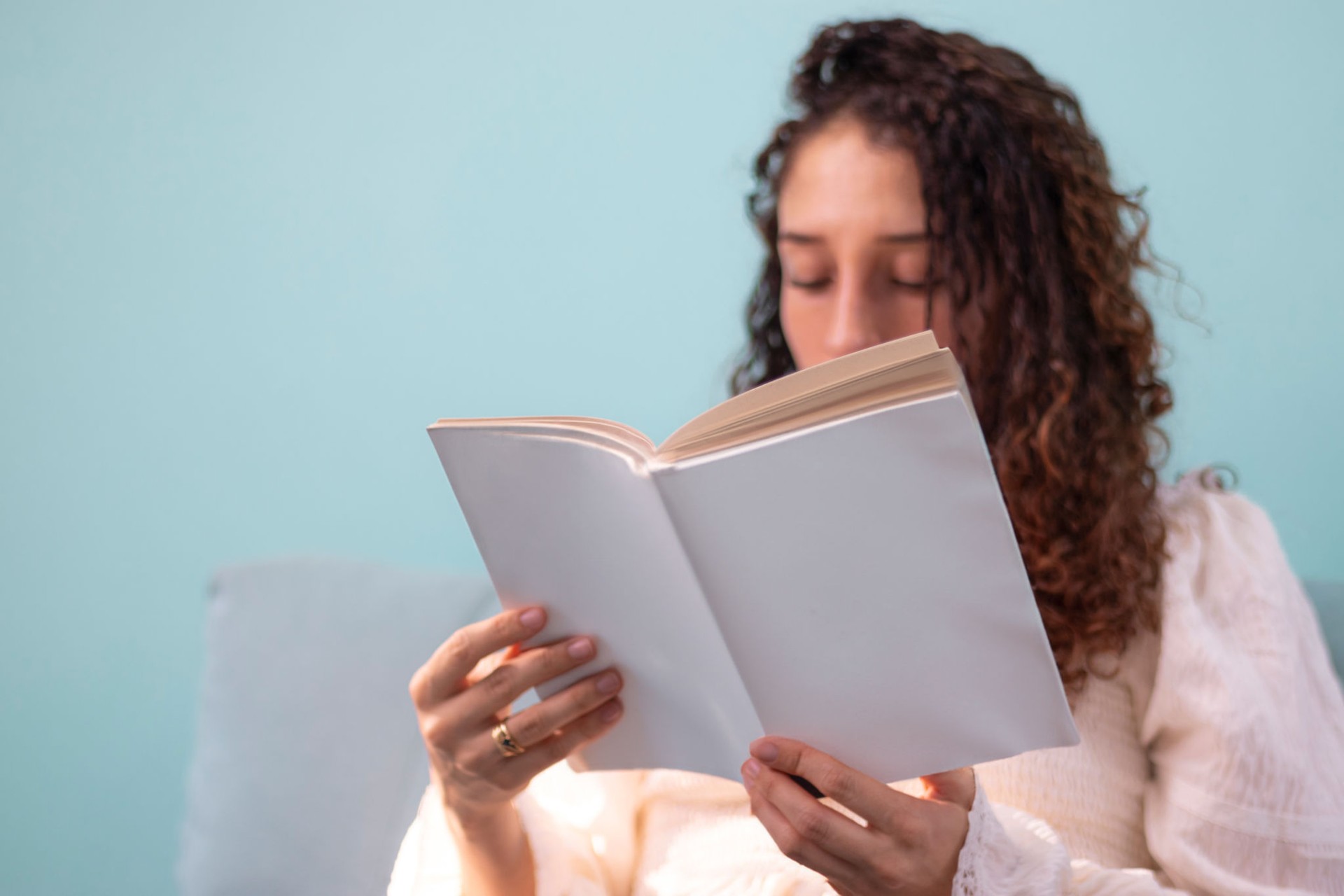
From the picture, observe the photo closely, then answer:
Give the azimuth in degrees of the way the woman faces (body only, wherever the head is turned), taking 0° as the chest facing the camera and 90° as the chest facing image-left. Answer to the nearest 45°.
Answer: approximately 45°

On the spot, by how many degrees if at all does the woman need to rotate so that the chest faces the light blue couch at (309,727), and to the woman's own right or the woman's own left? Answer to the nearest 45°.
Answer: approximately 45° to the woman's own right
